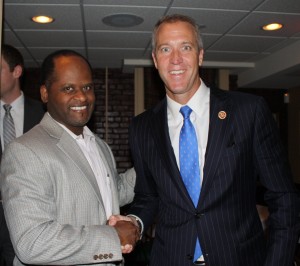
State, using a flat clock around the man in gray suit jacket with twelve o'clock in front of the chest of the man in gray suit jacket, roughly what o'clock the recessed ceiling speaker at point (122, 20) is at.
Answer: The recessed ceiling speaker is roughly at 8 o'clock from the man in gray suit jacket.

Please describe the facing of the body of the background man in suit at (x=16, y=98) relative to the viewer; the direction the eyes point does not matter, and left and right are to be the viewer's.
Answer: facing the viewer and to the left of the viewer

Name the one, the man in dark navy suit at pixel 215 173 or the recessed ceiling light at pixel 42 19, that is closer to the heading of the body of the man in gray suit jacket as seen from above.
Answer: the man in dark navy suit

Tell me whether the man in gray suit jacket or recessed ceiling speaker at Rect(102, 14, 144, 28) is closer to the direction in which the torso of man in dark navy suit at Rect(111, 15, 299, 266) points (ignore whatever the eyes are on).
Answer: the man in gray suit jacket

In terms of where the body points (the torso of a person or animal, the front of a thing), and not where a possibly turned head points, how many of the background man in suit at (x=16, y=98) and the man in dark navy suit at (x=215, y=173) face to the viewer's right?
0

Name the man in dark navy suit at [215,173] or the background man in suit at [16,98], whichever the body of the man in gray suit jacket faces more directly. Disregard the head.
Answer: the man in dark navy suit

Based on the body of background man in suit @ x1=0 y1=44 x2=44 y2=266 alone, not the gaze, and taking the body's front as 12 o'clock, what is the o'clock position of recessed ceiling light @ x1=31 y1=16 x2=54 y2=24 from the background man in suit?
The recessed ceiling light is roughly at 5 o'clock from the background man in suit.

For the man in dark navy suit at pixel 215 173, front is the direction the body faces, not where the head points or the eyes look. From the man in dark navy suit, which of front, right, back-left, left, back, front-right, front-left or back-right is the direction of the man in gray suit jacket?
right

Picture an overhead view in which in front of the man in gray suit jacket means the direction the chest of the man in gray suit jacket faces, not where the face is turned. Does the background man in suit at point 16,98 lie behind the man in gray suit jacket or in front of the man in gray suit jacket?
behind

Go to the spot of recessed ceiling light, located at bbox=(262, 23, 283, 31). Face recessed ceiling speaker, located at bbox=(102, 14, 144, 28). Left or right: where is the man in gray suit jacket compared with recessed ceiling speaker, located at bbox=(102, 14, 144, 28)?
left

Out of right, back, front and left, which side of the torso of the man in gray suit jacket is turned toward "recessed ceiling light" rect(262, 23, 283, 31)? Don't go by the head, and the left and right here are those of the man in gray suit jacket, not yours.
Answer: left

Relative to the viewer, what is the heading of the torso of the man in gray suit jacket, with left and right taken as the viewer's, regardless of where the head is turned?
facing the viewer and to the right of the viewer
